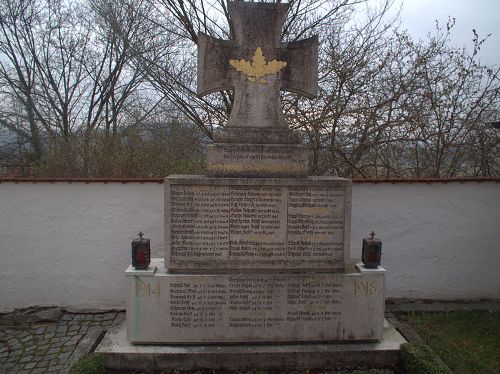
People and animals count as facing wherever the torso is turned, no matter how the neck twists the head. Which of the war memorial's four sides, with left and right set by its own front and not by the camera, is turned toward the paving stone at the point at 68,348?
right

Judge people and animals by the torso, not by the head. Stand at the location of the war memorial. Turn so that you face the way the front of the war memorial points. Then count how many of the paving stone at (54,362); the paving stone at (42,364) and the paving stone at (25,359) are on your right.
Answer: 3

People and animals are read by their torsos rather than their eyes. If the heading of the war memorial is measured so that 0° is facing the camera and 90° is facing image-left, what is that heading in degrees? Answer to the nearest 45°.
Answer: approximately 0°

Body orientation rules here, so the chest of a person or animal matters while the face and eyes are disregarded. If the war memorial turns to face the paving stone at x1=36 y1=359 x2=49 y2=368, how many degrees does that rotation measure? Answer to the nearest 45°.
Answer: approximately 90° to its right

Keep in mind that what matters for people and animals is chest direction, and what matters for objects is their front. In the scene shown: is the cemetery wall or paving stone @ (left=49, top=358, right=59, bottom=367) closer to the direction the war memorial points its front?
the paving stone

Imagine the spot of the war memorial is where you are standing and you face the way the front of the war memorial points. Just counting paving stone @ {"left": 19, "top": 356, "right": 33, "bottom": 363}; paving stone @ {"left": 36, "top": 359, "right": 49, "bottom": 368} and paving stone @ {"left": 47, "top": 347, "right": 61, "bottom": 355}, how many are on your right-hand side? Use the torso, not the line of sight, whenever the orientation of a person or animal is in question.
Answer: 3

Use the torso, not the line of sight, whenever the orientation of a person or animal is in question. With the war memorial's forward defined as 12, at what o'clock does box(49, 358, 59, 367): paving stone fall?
The paving stone is roughly at 3 o'clock from the war memorial.

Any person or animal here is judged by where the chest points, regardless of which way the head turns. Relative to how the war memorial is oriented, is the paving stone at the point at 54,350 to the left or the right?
on its right
